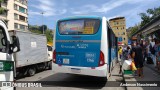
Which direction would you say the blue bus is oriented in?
away from the camera

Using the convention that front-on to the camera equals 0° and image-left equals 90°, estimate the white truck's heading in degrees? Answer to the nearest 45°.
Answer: approximately 225°

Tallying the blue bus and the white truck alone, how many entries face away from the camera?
1

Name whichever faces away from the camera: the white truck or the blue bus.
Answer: the blue bus
